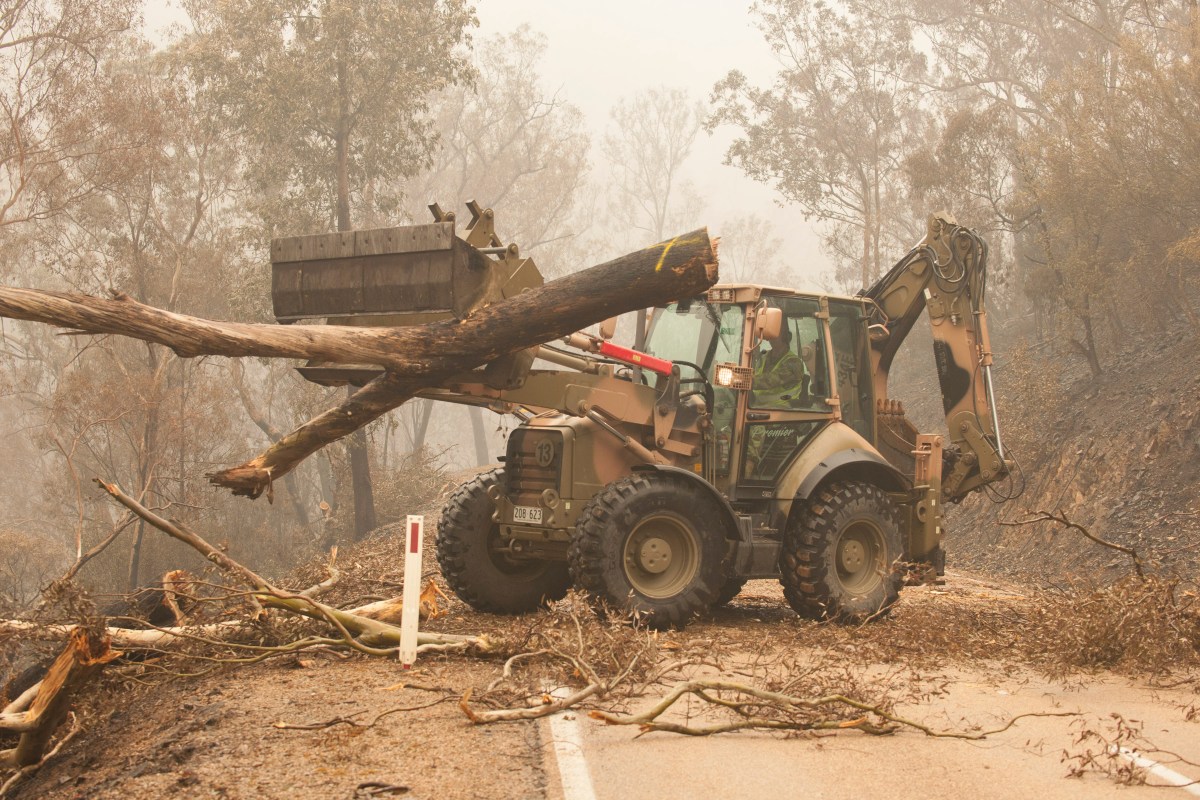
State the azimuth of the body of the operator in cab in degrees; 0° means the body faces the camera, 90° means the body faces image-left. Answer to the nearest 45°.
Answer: approximately 45°

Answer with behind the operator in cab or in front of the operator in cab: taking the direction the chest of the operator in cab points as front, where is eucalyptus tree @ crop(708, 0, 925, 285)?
behind

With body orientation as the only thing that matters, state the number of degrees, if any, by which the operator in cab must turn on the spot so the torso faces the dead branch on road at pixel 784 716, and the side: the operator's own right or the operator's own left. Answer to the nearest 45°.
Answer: approximately 45° to the operator's own left

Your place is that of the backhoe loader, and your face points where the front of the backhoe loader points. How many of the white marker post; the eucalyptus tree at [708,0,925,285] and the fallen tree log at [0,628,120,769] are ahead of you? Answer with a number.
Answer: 2

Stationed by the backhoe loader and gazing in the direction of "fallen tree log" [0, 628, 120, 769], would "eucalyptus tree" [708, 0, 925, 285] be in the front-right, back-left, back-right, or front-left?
back-right

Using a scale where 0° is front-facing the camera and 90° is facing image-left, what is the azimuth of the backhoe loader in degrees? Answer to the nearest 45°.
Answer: approximately 45°

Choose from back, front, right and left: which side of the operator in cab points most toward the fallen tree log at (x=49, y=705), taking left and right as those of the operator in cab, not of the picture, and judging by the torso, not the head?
front

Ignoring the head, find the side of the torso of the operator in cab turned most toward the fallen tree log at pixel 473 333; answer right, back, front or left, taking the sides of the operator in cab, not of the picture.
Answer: front

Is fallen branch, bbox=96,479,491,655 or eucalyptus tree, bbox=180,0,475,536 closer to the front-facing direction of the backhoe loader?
the fallen branch

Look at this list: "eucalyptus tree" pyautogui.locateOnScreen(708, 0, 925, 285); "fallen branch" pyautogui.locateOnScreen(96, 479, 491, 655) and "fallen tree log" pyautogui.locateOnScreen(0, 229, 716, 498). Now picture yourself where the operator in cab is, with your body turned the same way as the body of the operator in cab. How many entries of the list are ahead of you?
2
